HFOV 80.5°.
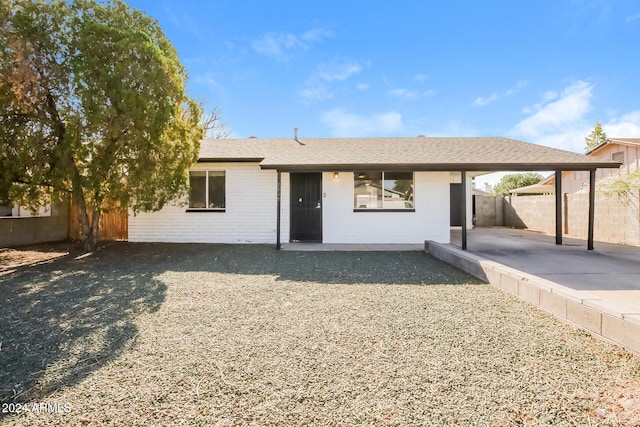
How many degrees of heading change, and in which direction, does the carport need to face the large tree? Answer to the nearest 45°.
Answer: approximately 45° to its right

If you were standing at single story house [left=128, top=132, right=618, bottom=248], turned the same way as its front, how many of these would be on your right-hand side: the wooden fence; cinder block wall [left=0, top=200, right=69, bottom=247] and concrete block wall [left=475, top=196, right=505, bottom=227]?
2

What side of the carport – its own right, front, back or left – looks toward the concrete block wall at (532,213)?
back

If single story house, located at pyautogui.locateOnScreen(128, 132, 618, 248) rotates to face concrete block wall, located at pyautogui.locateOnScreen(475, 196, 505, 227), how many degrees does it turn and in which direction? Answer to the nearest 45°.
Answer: approximately 135° to its left

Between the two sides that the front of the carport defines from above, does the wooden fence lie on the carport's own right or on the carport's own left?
on the carport's own right

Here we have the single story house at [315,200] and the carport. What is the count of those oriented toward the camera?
2

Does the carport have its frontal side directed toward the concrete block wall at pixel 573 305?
yes

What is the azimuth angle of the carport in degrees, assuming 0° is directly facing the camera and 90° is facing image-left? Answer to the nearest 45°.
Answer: approximately 0°

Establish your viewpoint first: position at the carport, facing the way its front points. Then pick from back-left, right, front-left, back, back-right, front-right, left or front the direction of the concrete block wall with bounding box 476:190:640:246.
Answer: back

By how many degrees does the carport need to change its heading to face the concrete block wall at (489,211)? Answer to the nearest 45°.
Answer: approximately 180°
